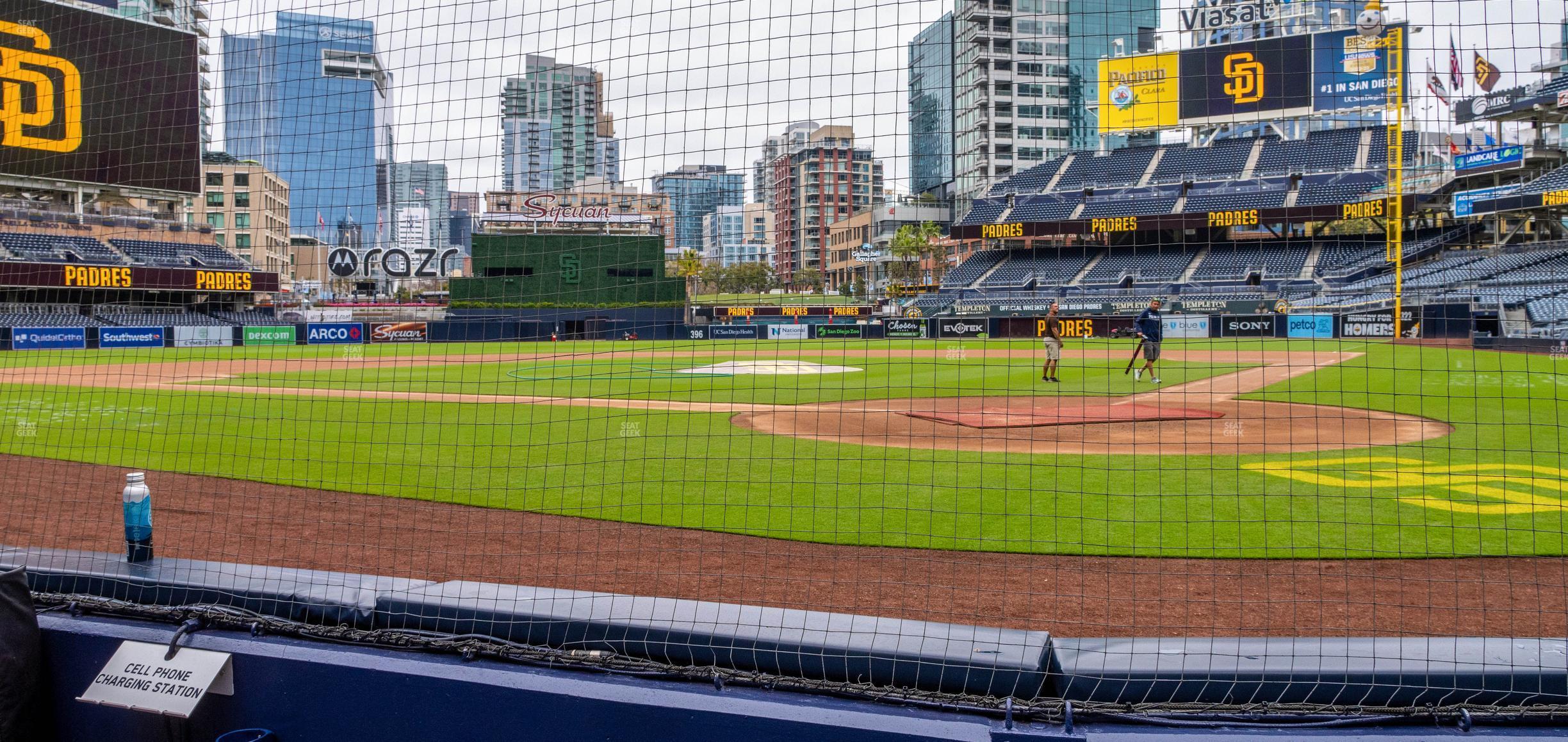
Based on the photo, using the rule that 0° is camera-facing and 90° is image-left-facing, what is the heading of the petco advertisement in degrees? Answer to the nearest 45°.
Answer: approximately 0°

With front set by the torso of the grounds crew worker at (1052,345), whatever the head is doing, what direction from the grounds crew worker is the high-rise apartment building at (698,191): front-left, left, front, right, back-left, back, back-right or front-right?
right

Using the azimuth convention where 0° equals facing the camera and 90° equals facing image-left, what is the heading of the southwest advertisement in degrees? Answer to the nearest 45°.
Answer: approximately 0°
